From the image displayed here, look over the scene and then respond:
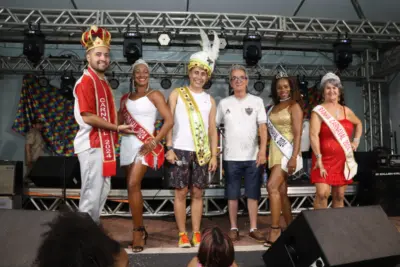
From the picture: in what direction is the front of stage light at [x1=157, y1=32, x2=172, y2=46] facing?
toward the camera

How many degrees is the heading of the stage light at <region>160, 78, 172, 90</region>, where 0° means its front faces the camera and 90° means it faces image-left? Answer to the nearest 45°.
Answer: approximately 0°

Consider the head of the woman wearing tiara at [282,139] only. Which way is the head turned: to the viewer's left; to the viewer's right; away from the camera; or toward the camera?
toward the camera

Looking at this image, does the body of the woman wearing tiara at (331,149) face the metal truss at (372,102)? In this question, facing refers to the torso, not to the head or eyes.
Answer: no

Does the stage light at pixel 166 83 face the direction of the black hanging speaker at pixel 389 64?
no

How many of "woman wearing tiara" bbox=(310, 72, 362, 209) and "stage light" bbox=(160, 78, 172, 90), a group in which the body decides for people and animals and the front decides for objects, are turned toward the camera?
2

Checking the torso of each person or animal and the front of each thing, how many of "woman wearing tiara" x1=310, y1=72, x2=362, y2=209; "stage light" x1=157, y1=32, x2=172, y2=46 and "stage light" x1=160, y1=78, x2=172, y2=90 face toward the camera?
3

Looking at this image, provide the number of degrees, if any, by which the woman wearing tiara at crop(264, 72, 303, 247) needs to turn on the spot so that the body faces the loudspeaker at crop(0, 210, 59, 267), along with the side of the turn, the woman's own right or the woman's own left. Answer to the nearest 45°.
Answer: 0° — they already face it

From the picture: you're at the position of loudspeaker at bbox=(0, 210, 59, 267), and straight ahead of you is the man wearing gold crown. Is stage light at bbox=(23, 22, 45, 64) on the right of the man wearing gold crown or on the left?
left

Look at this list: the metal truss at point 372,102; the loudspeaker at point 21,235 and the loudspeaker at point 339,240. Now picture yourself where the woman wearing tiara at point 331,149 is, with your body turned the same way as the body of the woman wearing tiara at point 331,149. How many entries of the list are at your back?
1

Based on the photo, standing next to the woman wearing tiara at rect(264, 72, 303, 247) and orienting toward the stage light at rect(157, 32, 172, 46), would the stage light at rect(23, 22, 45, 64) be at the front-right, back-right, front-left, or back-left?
front-left

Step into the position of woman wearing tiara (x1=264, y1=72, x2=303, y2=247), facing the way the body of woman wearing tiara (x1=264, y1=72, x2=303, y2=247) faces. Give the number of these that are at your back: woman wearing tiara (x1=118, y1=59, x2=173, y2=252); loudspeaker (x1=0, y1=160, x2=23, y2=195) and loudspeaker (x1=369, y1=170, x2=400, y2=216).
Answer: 1

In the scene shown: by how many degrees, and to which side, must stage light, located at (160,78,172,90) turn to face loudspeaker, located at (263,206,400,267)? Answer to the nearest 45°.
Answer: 0° — it already faces it

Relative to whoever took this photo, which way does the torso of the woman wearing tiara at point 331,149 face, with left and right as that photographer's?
facing the viewer

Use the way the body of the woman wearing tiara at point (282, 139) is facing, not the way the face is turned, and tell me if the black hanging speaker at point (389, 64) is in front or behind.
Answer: behind

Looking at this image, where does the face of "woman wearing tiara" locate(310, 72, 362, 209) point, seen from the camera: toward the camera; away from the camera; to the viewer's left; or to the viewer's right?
toward the camera

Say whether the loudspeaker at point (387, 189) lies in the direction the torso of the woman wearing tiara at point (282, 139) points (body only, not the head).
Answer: no

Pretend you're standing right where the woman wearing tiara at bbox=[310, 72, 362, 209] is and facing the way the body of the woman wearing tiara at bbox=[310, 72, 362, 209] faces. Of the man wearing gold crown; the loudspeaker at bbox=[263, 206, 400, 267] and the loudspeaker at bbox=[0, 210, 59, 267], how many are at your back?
0
